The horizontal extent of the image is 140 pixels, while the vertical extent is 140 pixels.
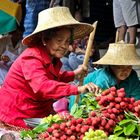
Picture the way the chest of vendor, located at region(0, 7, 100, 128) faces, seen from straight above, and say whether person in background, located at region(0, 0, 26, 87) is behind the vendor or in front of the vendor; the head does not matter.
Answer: behind

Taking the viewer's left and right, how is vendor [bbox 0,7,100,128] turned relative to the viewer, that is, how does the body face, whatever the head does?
facing the viewer and to the right of the viewer

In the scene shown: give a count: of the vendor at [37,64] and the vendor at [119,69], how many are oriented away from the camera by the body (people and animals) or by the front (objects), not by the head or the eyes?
0

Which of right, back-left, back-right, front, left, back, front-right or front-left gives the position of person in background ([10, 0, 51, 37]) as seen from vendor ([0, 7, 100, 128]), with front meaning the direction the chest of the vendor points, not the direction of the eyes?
back-left

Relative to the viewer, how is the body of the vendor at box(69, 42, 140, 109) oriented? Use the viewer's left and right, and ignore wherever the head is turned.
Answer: facing the viewer
